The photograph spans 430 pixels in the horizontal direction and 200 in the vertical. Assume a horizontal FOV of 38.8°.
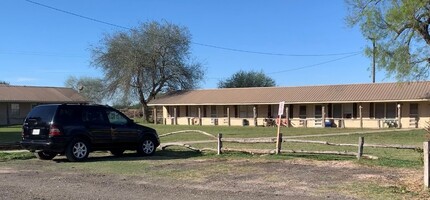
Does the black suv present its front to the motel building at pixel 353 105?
yes

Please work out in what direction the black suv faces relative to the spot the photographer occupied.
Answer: facing away from the viewer and to the right of the viewer
